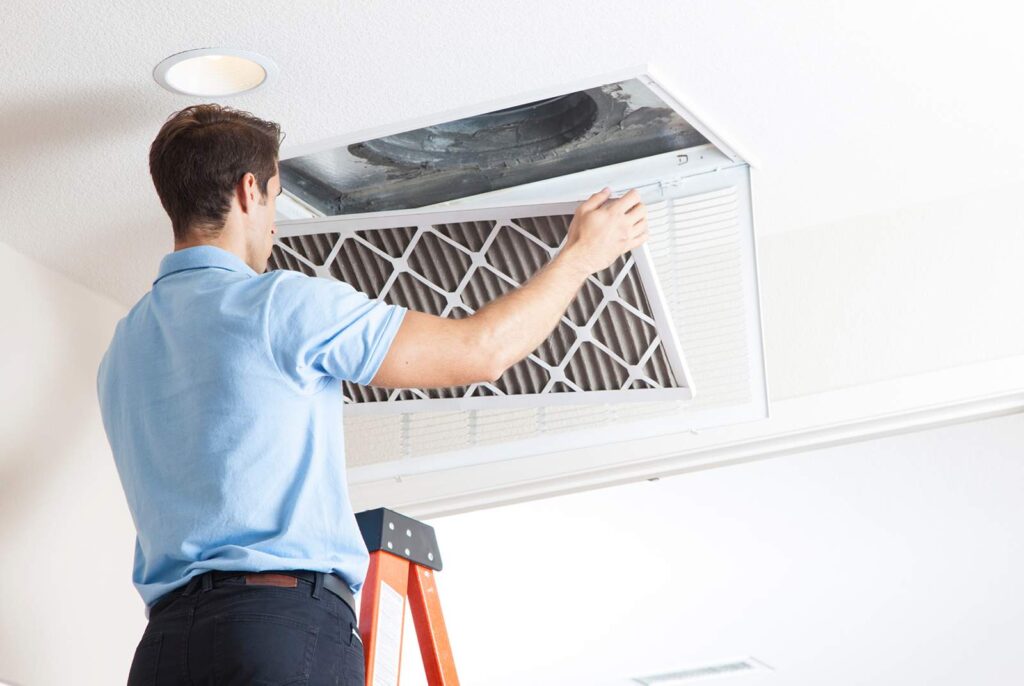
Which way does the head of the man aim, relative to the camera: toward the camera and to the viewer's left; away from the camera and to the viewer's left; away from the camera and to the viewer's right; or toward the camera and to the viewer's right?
away from the camera and to the viewer's right

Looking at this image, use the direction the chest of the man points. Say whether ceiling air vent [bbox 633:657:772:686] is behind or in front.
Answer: in front

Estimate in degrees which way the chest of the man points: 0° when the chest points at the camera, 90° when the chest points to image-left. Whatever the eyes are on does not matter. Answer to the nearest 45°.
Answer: approximately 225°
